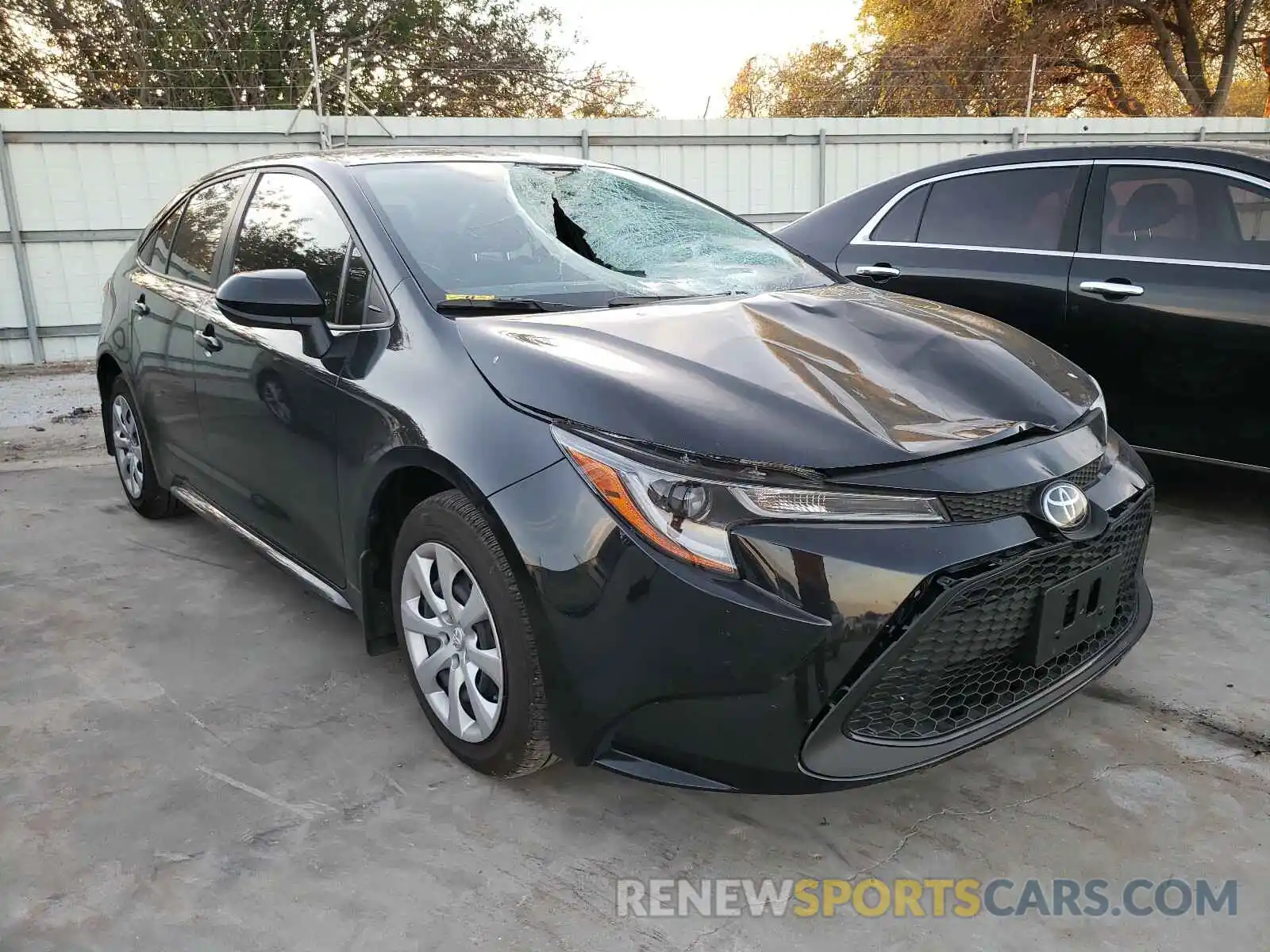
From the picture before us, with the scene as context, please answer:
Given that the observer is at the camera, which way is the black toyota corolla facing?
facing the viewer and to the right of the viewer

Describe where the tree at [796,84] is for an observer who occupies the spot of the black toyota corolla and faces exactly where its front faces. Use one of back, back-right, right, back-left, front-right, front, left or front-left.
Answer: back-left

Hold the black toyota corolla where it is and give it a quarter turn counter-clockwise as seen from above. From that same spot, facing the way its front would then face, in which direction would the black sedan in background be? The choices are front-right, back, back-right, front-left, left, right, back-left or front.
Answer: front
